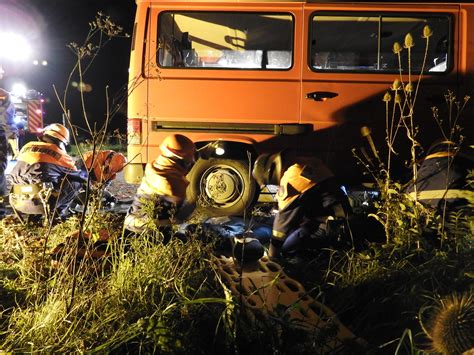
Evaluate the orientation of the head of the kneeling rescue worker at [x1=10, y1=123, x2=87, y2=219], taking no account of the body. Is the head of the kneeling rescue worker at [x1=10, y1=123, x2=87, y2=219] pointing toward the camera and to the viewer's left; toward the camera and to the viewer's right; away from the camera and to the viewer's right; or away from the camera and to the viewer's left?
away from the camera and to the viewer's right

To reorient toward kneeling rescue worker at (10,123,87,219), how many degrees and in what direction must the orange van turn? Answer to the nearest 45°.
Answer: approximately 180°

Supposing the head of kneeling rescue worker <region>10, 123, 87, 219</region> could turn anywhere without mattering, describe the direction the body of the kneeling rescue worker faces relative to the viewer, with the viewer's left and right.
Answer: facing away from the viewer and to the right of the viewer

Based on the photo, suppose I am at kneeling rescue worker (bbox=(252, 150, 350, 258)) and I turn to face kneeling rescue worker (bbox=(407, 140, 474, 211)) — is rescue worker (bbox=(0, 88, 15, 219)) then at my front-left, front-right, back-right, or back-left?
back-left

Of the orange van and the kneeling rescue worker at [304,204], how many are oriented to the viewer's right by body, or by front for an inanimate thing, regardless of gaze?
1

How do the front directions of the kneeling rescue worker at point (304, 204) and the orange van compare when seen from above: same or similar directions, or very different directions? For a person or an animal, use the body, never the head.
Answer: very different directions

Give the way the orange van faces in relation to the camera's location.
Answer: facing to the right of the viewer
